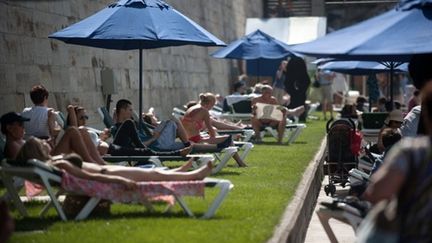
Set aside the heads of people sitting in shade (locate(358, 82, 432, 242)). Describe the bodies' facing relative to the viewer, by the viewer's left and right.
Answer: facing away from the viewer

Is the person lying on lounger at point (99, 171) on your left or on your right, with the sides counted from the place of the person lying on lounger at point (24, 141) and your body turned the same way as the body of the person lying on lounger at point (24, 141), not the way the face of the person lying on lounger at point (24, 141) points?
on your right

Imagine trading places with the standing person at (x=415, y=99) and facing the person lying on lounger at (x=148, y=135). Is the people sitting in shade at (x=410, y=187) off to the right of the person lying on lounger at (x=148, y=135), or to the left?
left

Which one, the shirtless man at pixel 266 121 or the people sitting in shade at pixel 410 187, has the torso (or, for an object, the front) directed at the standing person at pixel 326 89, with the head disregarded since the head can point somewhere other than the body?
the people sitting in shade at pixel 410 187

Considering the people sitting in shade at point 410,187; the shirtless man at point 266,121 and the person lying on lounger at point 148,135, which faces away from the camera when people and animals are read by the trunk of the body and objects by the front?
the people sitting in shade

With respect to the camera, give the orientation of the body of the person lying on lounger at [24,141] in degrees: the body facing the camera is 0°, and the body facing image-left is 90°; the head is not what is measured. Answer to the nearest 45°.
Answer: approximately 270°

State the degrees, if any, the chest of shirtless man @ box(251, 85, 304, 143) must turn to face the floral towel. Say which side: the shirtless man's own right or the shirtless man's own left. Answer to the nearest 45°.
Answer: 0° — they already face it
